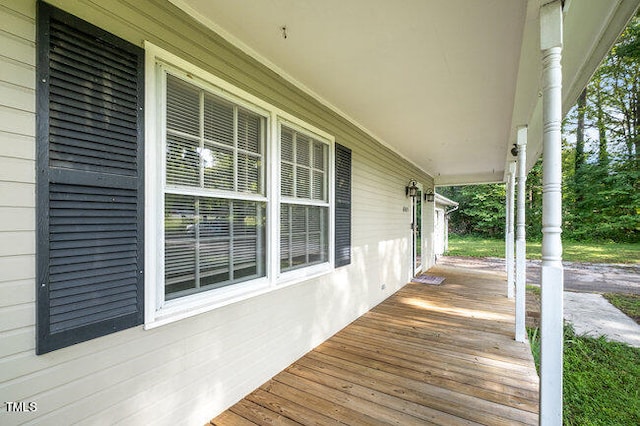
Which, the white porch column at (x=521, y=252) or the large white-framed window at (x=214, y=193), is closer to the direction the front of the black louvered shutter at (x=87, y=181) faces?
the white porch column

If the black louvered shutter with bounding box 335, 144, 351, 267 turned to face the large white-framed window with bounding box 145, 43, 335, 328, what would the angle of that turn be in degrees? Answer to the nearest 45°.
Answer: approximately 90° to its right

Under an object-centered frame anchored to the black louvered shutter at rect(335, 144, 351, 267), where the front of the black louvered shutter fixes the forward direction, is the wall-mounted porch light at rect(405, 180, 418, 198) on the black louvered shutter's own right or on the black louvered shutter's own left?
on the black louvered shutter's own left

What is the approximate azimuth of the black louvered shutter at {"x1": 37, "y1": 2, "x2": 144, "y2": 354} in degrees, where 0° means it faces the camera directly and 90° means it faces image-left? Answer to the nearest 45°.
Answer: approximately 315°

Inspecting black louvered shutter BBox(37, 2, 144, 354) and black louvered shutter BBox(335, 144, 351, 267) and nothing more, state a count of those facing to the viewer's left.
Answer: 0

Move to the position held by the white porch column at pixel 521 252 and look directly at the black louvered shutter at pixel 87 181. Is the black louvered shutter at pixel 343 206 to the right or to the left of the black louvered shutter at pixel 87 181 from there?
right

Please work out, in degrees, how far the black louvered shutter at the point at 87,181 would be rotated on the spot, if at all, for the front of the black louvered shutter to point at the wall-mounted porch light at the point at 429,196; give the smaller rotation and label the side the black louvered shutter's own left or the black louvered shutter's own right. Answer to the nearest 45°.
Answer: approximately 45° to the black louvered shutter's own left

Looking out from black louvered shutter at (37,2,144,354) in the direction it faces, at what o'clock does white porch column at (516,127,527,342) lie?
The white porch column is roughly at 11 o'clock from the black louvered shutter.

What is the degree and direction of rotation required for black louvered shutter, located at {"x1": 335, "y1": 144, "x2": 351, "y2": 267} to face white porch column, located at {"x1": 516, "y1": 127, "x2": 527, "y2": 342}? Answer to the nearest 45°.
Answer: approximately 45° to its left

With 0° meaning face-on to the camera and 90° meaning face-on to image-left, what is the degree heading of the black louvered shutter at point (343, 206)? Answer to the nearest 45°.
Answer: approximately 315°

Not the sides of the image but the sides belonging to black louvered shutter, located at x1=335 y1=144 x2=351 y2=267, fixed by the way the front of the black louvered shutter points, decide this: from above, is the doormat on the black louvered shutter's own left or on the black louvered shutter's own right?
on the black louvered shutter's own left

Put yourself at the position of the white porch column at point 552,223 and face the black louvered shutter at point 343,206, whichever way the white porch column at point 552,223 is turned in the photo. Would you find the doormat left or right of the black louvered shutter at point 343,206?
right

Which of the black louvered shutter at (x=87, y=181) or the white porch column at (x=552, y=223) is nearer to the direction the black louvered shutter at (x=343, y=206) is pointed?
the white porch column

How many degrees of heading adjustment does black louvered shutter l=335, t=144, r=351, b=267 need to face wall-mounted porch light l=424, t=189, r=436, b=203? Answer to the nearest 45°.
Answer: approximately 90° to its left
